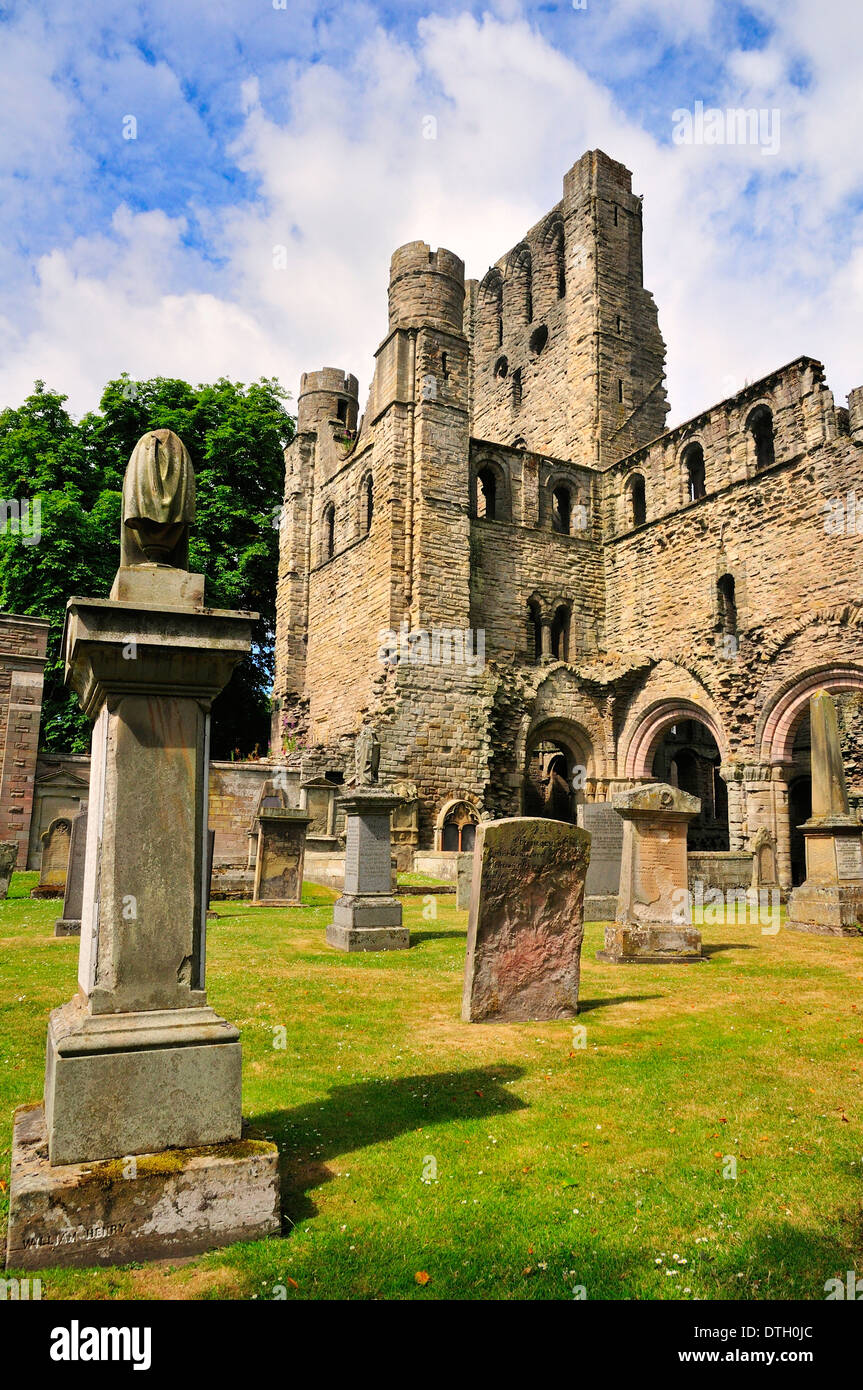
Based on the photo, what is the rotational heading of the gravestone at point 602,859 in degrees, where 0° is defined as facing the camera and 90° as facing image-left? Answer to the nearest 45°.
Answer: approximately 0°

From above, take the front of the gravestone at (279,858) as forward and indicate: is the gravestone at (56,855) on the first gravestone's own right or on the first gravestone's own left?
on the first gravestone's own right

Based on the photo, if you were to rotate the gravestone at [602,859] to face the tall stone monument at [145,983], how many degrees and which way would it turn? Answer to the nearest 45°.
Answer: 0° — it already faces it

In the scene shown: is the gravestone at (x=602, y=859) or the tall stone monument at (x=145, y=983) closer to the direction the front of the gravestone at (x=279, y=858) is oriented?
the tall stone monument

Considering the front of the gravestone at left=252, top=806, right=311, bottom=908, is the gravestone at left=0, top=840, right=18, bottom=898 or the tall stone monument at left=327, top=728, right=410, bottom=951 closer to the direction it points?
the tall stone monument

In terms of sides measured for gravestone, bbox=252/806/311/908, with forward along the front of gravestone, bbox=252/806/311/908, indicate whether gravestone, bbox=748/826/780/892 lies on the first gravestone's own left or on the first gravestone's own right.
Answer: on the first gravestone's own left

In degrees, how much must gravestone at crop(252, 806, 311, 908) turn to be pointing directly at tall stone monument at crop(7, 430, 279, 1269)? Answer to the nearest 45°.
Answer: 0° — it already faces it

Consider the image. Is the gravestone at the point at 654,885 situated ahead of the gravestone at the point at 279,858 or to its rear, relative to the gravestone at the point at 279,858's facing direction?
ahead

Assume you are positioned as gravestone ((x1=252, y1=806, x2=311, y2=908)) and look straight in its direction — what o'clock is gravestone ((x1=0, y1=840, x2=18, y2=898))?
gravestone ((x1=0, y1=840, x2=18, y2=898)) is roughly at 3 o'clock from gravestone ((x1=252, y1=806, x2=311, y2=908)).

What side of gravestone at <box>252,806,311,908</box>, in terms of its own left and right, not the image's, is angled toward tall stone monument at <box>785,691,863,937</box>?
left

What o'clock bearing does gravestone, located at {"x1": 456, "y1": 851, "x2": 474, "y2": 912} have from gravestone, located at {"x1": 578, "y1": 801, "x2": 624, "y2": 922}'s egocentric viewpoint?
gravestone, located at {"x1": 456, "y1": 851, "x2": 474, "y2": 912} is roughly at 4 o'clock from gravestone, located at {"x1": 578, "y1": 801, "x2": 624, "y2": 922}.

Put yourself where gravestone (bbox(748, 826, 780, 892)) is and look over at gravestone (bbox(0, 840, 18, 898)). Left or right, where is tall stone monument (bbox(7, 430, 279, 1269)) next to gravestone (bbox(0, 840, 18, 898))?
left

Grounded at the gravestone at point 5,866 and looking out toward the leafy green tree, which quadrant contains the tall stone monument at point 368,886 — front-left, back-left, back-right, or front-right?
back-right
